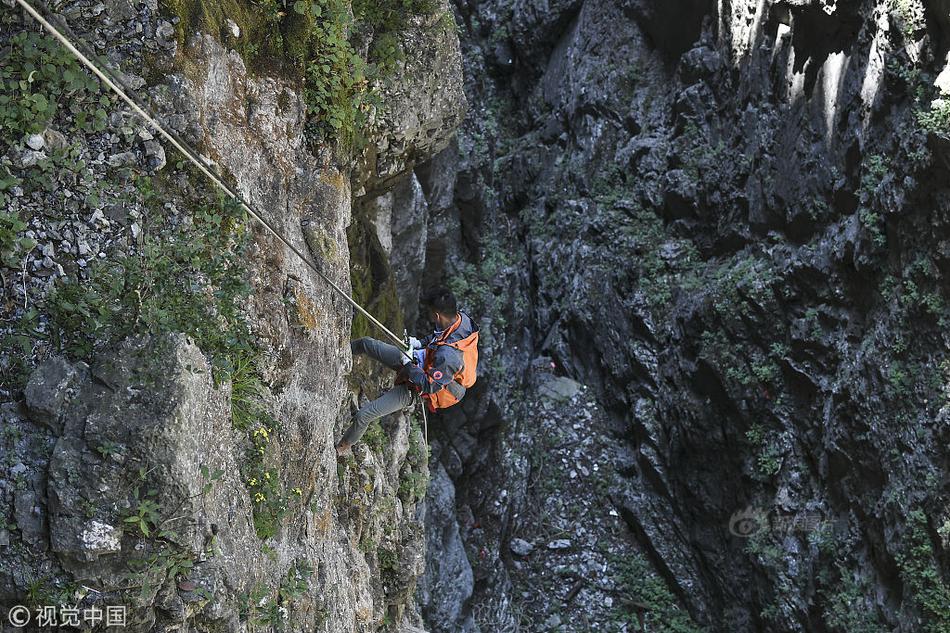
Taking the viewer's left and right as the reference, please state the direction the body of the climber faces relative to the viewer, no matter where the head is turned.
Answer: facing to the left of the viewer

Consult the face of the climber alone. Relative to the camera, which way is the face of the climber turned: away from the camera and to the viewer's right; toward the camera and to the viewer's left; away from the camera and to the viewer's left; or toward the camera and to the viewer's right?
away from the camera and to the viewer's left

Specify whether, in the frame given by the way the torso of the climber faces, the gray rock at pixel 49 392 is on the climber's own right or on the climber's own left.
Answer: on the climber's own left
